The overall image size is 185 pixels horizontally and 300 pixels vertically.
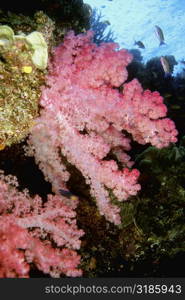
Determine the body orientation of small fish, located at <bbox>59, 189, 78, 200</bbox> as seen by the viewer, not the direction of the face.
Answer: to the viewer's left
